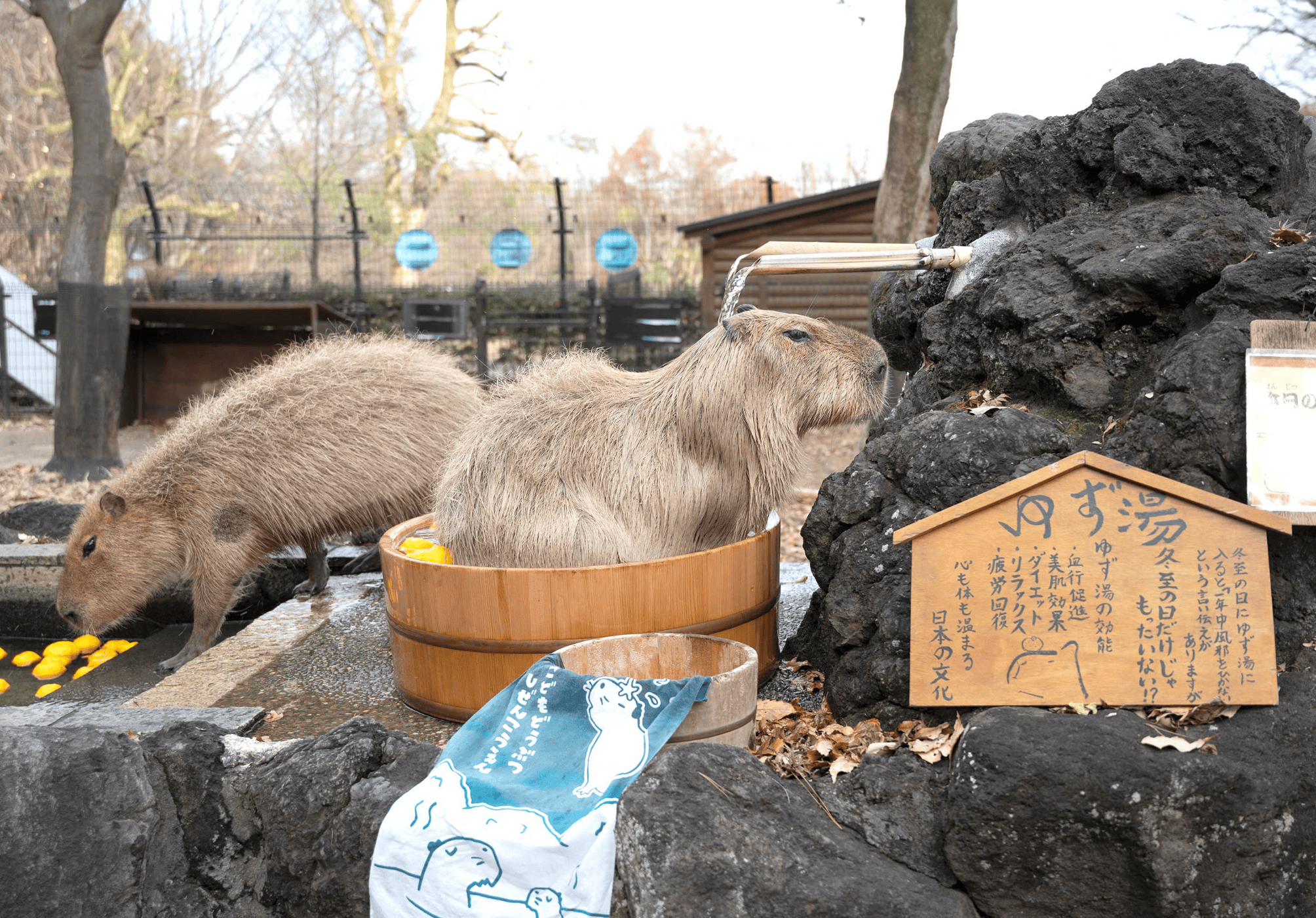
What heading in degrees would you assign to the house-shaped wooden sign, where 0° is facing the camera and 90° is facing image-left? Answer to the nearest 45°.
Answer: approximately 0°

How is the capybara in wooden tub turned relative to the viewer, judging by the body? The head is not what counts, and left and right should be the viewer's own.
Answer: facing to the right of the viewer

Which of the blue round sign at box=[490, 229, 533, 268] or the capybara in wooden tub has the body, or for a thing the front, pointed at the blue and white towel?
the blue round sign

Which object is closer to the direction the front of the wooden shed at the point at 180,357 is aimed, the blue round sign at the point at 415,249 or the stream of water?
the stream of water

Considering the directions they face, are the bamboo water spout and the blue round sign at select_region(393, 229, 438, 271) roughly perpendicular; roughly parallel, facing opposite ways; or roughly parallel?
roughly perpendicular
